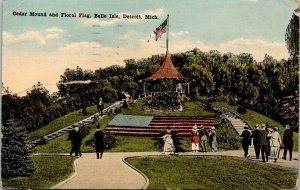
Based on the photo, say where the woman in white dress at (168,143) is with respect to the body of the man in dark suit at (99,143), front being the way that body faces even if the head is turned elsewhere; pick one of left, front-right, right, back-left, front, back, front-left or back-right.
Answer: right

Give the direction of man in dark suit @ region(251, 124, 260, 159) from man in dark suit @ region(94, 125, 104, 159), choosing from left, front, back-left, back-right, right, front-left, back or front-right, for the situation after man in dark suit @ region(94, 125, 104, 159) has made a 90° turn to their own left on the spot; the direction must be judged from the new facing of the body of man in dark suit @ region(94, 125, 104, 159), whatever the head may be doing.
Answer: back

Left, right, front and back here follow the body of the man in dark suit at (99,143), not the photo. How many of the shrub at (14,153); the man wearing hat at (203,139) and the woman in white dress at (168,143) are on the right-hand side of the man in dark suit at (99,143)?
2

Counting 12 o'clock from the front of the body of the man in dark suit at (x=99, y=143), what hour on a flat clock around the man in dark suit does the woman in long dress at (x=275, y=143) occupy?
The woman in long dress is roughly at 3 o'clock from the man in dark suit.

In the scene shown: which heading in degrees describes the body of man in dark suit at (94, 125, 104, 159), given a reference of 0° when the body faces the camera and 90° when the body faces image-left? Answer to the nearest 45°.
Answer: approximately 180°

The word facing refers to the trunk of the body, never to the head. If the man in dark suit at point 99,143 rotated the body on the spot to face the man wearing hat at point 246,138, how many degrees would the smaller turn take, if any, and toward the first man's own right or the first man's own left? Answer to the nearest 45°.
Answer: approximately 90° to the first man's own right

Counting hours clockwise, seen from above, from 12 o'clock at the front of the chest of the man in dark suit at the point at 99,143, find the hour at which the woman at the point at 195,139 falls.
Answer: The woman is roughly at 3 o'clock from the man in dark suit.

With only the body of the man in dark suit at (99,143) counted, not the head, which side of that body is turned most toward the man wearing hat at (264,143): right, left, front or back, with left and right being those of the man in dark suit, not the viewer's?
right

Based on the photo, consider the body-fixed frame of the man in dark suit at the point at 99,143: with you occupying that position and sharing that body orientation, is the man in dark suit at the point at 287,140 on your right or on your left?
on your right

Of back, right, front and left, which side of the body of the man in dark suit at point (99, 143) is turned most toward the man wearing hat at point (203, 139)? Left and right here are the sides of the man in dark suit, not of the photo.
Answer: right

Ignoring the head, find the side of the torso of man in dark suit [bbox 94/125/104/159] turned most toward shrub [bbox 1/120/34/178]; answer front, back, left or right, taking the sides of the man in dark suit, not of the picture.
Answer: left

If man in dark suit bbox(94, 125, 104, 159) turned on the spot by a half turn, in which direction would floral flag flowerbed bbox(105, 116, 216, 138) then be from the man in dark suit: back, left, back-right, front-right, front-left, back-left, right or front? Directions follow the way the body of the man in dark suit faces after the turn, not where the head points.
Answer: left
